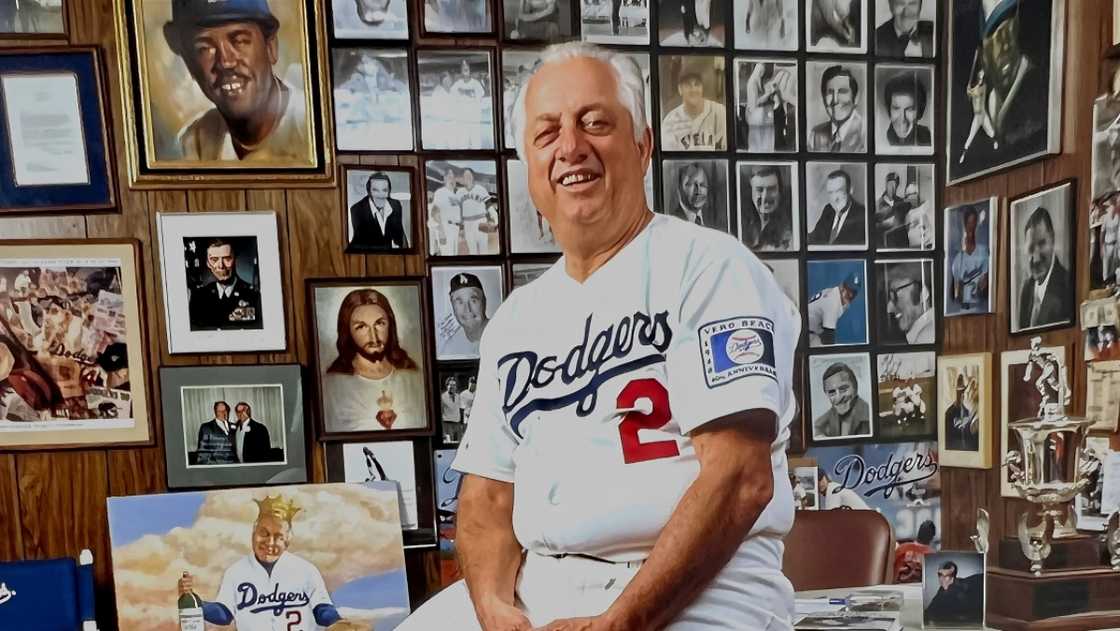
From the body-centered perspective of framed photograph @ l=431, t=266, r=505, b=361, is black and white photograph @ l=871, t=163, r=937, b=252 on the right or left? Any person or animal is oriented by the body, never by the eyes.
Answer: on its left

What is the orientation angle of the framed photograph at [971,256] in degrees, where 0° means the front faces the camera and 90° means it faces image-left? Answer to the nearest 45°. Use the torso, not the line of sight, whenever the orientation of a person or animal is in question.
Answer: approximately 45°

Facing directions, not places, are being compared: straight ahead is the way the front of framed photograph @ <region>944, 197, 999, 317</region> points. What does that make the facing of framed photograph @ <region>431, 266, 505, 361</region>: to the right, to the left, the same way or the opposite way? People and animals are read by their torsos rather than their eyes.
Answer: to the left

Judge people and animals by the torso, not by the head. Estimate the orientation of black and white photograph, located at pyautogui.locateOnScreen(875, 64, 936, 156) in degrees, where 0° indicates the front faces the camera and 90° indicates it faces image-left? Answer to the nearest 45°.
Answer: approximately 0°

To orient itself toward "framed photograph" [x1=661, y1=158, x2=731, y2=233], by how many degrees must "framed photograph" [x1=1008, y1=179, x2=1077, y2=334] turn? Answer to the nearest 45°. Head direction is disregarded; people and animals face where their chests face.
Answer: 0° — it already faces it

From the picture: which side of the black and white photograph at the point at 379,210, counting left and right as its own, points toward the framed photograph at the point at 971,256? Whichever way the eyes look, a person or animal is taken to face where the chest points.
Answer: left

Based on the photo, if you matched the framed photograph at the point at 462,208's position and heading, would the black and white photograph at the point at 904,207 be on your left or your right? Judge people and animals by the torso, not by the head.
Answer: on your left

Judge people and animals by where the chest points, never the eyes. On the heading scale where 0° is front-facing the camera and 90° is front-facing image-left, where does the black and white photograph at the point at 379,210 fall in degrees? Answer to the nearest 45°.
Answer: approximately 0°
